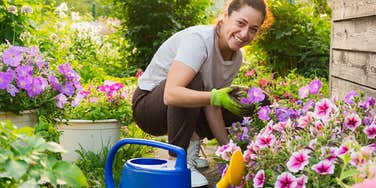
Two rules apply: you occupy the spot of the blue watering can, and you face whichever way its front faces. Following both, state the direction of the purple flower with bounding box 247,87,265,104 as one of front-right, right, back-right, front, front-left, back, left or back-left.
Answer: front-left

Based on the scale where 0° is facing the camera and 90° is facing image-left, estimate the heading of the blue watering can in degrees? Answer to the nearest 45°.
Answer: approximately 270°

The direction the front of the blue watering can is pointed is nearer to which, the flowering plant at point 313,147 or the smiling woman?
the flowering plant

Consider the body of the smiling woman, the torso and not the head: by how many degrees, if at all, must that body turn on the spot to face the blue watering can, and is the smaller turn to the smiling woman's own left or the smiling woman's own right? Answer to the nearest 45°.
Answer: approximately 45° to the smiling woman's own right

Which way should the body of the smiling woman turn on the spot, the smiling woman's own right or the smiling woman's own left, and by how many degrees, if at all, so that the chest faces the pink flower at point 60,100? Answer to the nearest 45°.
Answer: approximately 90° to the smiling woman's own right

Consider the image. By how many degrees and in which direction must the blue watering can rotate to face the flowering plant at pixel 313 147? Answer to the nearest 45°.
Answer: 0° — it already faces it

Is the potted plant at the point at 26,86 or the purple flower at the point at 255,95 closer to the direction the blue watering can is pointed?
the purple flower

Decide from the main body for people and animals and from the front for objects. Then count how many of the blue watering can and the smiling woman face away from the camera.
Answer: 0
